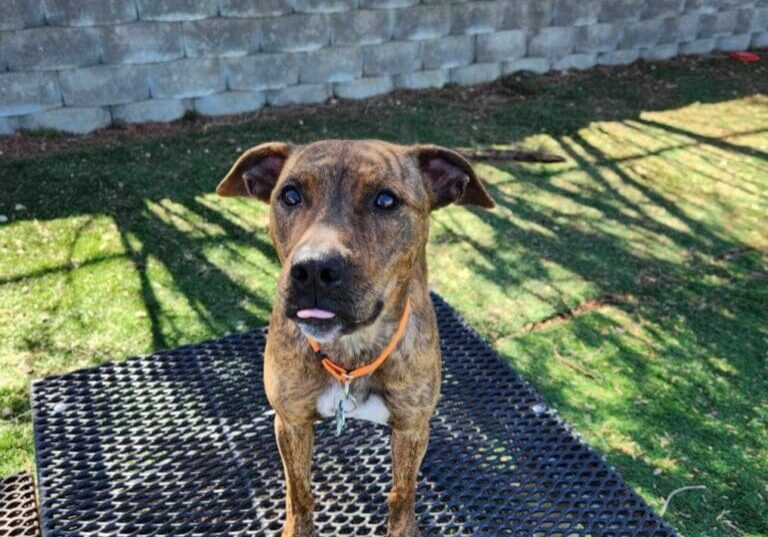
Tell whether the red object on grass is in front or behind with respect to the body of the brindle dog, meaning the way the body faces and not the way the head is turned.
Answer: behind

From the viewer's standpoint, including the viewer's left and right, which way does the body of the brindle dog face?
facing the viewer
